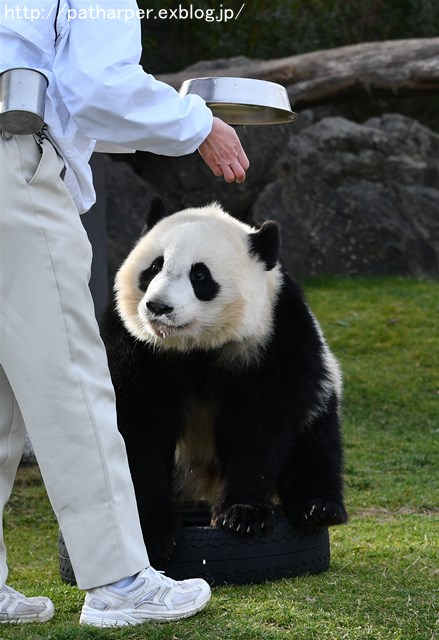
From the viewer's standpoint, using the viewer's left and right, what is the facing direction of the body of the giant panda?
facing the viewer and to the left of the viewer

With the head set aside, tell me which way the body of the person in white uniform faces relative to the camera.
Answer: to the viewer's right

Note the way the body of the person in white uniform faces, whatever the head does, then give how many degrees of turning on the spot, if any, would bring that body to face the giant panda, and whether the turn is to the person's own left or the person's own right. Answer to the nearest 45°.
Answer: approximately 45° to the person's own left

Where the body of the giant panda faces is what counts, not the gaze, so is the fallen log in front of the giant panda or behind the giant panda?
behind

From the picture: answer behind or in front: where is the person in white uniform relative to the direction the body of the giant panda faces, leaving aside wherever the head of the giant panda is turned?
in front

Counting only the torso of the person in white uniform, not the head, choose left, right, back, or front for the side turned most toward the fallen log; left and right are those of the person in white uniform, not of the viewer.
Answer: left

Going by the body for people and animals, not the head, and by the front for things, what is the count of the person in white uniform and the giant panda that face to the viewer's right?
1
